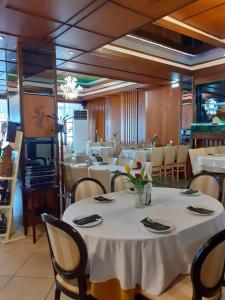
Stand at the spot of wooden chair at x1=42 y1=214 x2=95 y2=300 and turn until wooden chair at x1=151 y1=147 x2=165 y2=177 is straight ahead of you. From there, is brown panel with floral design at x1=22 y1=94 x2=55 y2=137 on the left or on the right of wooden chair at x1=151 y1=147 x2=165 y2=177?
left

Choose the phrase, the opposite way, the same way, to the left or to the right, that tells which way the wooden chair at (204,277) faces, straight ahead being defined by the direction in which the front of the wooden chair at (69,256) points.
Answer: to the left

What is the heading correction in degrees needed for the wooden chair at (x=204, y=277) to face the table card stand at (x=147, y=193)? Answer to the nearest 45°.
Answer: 0° — it already faces it

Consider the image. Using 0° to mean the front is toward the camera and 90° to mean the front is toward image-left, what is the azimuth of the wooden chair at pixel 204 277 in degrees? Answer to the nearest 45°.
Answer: approximately 135°

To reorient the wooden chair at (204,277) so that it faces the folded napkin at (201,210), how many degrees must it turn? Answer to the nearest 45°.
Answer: approximately 45° to its right

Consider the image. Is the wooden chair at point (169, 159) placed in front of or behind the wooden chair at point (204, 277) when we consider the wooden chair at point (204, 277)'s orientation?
in front

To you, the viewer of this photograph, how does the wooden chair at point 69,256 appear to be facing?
facing away from the viewer and to the right of the viewer

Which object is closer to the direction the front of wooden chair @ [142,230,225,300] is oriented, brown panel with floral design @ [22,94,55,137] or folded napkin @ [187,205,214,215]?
the brown panel with floral design

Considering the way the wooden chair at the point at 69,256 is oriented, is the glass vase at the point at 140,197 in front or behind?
in front

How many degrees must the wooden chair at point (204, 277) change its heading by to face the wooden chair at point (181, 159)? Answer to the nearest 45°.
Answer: approximately 45° to its right

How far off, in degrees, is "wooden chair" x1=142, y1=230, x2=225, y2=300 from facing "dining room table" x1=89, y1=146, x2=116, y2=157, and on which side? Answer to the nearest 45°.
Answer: approximately 45° to its right

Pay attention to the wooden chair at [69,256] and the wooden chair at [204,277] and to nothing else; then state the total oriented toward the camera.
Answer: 0
